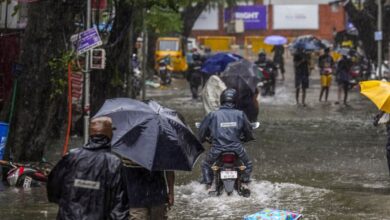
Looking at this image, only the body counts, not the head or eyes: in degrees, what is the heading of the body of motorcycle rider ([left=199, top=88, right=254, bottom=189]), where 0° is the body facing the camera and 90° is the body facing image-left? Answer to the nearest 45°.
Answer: approximately 180°

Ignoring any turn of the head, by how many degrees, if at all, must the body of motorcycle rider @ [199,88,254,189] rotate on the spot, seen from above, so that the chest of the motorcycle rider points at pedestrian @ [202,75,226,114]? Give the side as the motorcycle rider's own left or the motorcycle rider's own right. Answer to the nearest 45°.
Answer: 0° — they already face them

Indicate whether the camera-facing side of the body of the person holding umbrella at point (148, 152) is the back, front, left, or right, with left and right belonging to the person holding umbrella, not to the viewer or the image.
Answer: back

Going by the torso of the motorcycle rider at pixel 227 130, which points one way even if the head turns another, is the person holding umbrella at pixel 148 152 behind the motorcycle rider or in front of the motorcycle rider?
behind

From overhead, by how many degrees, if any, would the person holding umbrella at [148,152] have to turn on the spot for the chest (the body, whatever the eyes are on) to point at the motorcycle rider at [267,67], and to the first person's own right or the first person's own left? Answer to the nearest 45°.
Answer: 0° — they already face them

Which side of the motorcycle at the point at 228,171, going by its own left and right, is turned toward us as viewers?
back

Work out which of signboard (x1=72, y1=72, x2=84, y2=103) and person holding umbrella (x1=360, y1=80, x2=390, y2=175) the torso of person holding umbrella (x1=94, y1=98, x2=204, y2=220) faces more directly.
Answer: the signboard

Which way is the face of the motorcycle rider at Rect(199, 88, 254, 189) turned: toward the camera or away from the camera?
away from the camera
